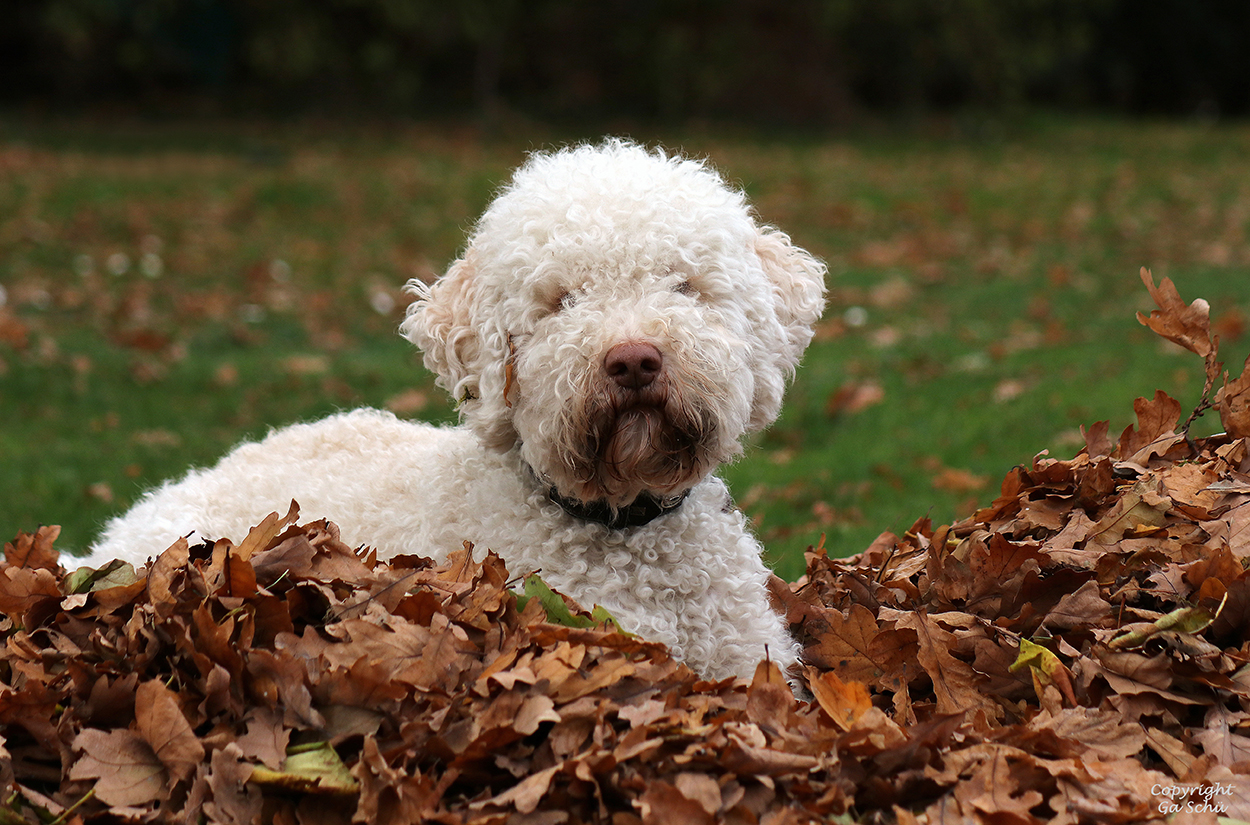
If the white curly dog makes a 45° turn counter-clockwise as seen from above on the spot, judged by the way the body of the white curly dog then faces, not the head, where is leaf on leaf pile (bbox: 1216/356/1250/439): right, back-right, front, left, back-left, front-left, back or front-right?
front

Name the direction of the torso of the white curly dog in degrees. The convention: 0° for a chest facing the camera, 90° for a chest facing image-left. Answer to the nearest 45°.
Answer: approximately 315°

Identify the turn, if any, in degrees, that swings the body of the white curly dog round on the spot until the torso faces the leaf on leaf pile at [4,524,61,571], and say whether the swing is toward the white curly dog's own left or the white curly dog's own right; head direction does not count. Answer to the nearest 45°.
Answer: approximately 135° to the white curly dog's own right

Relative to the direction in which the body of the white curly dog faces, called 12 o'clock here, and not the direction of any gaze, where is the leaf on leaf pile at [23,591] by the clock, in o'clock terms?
The leaf on leaf pile is roughly at 4 o'clock from the white curly dog.

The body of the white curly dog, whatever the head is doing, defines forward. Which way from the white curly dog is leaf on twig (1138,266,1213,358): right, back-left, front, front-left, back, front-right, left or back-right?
front-left
